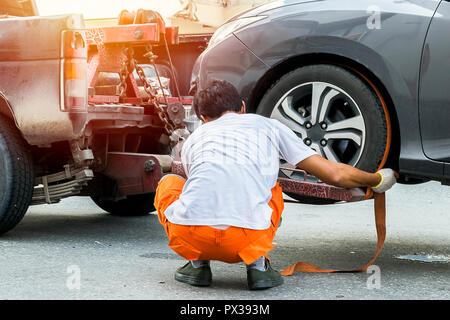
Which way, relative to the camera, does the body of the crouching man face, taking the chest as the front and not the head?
away from the camera

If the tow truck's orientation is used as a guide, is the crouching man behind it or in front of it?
behind

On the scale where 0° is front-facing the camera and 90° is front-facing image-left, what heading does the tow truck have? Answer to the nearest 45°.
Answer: approximately 135°

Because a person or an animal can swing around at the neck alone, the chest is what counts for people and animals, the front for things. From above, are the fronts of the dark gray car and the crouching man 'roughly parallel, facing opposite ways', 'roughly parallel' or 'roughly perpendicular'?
roughly perpendicular

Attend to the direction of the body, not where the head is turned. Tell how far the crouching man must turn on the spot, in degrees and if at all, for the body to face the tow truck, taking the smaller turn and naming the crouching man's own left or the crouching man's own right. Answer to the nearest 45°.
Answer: approximately 45° to the crouching man's own left

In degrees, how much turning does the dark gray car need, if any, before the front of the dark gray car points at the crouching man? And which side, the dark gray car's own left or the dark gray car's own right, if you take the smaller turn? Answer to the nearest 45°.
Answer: approximately 45° to the dark gray car's own left

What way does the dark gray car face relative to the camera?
to the viewer's left

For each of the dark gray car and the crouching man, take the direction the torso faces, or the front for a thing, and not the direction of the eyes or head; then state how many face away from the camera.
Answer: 1
